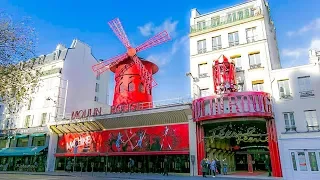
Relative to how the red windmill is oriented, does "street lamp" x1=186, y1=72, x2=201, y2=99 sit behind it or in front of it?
in front

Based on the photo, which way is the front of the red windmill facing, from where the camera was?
facing the viewer

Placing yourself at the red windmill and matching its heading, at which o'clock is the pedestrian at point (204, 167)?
The pedestrian is roughly at 11 o'clock from the red windmill.
